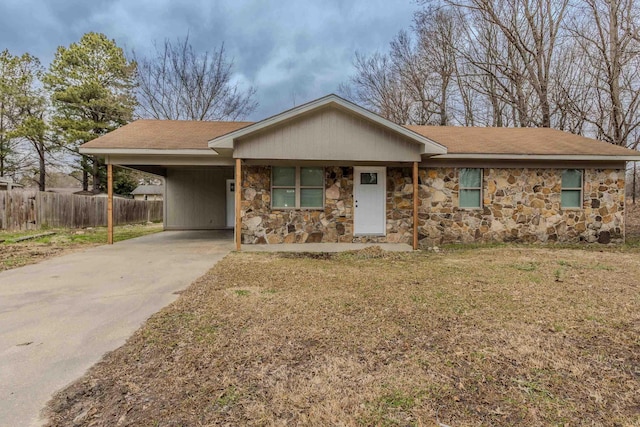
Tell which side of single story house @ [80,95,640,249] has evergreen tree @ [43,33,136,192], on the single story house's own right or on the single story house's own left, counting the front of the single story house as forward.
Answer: on the single story house's own right

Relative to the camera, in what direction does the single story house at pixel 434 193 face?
facing the viewer

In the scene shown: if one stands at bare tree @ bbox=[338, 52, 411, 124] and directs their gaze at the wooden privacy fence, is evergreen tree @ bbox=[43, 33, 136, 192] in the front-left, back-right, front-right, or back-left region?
front-right

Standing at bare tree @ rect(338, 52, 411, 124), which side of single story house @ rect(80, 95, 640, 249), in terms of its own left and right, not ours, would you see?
back

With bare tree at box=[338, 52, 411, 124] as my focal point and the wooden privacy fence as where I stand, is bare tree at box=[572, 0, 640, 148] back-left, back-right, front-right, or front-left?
front-right
